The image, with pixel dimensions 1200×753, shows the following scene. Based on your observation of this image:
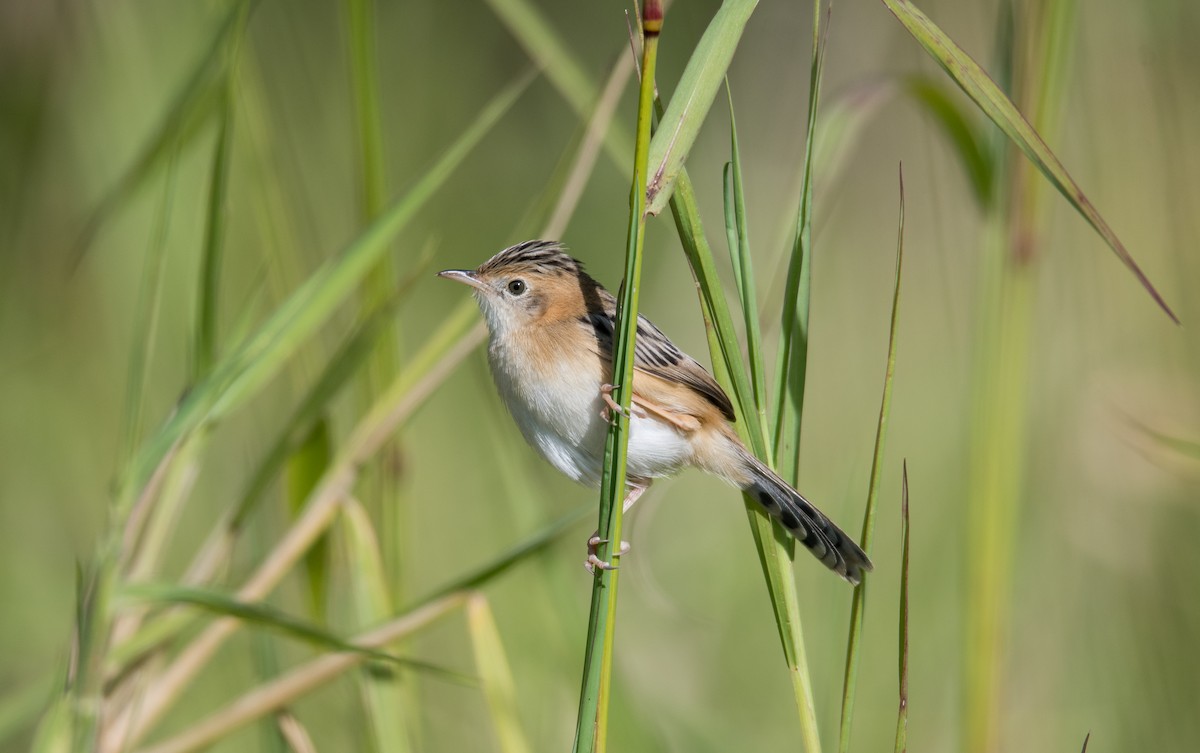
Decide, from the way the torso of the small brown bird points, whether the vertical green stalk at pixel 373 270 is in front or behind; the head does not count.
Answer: in front

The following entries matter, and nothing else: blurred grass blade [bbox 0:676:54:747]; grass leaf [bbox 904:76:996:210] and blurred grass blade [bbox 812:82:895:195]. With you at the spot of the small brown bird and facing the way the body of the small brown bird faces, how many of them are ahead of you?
1

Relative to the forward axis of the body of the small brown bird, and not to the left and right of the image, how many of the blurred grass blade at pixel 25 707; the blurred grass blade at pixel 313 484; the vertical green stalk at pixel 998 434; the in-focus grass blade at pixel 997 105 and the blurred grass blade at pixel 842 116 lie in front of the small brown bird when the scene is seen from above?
2

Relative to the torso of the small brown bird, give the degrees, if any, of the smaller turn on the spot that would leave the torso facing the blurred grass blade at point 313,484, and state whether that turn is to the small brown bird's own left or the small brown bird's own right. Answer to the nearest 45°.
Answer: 0° — it already faces it

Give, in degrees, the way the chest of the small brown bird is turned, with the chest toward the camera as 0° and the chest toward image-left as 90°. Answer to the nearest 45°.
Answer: approximately 90°

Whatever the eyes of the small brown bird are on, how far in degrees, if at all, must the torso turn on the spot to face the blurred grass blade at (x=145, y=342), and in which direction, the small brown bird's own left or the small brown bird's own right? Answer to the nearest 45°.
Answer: approximately 45° to the small brown bird's own right

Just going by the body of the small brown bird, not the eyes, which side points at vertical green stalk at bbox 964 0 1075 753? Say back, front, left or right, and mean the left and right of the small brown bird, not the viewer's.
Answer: back

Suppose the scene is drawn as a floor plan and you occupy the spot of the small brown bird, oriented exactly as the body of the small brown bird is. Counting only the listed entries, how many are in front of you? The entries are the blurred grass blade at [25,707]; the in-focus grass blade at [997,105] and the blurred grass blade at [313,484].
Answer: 2
